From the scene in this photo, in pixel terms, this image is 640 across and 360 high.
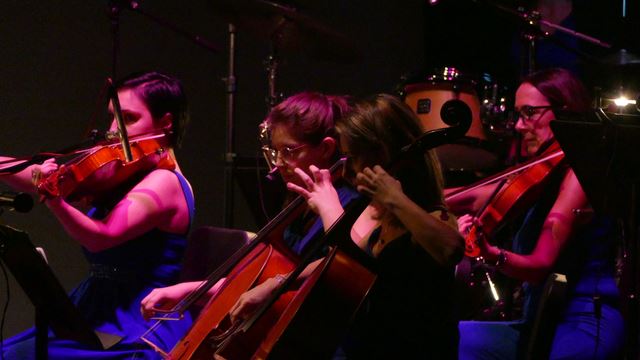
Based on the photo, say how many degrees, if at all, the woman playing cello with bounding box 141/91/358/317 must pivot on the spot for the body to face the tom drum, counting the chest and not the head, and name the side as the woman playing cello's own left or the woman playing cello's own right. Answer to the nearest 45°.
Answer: approximately 180°

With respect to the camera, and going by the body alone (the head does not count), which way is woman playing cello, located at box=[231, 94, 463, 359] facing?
to the viewer's left

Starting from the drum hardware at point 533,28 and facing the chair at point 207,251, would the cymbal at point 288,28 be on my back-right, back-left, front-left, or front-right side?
front-right

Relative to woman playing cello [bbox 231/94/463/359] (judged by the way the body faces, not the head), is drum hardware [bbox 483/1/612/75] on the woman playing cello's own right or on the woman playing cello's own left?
on the woman playing cello's own right

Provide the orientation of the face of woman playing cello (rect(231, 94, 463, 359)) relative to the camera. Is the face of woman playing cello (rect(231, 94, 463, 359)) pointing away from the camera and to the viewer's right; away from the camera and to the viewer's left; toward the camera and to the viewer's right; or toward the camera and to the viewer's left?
away from the camera and to the viewer's left

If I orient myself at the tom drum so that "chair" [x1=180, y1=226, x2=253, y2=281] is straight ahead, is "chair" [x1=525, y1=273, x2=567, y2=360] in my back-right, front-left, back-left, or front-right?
front-left

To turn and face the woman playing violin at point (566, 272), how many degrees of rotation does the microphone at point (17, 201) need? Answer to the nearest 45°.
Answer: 0° — it already faces them

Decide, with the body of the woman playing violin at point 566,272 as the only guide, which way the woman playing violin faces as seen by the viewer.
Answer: to the viewer's left

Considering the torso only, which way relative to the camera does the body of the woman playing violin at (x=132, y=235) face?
to the viewer's left

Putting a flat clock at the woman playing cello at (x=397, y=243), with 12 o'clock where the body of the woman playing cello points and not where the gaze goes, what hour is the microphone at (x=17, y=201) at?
The microphone is roughly at 12 o'clock from the woman playing cello.

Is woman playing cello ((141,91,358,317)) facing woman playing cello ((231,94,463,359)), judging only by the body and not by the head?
no

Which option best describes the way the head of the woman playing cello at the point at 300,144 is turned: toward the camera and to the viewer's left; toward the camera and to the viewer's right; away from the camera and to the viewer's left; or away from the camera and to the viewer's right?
toward the camera and to the viewer's left

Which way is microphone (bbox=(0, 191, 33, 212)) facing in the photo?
to the viewer's right

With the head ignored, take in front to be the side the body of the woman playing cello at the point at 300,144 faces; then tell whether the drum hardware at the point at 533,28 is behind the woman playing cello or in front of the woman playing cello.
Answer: behind
